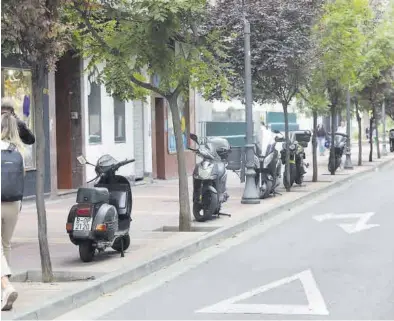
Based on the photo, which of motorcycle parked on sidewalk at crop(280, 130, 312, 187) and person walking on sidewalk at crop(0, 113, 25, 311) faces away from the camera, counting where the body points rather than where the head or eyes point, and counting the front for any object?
the person walking on sidewalk

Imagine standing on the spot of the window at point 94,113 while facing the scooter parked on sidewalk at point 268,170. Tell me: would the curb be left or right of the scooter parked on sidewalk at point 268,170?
right

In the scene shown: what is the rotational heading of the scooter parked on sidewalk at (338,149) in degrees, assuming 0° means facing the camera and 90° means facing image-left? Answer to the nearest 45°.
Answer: approximately 45°

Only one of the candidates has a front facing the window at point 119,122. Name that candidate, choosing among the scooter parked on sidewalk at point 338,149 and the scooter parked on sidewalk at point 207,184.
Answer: the scooter parked on sidewalk at point 338,149

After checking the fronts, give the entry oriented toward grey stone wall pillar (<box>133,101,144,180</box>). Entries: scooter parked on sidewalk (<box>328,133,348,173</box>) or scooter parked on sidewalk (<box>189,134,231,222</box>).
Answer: scooter parked on sidewalk (<box>328,133,348,173</box>)
